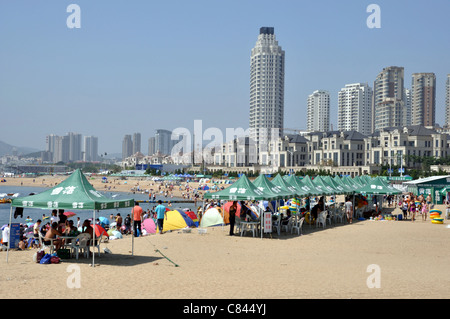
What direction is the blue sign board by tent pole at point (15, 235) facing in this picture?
toward the camera

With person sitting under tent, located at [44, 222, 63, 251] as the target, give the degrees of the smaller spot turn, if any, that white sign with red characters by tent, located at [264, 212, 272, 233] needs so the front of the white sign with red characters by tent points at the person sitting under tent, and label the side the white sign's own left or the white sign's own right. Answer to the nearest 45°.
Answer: approximately 45° to the white sign's own right

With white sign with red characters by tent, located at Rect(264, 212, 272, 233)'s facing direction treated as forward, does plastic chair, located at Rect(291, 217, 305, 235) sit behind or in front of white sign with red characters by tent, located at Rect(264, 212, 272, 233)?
behind

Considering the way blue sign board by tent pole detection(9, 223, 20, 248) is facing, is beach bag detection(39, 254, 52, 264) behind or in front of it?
in front

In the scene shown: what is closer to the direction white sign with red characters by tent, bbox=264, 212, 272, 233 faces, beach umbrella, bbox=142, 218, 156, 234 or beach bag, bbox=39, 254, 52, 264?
the beach bag

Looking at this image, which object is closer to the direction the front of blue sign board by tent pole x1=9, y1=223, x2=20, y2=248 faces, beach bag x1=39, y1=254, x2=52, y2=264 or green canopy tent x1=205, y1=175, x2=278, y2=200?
the beach bag

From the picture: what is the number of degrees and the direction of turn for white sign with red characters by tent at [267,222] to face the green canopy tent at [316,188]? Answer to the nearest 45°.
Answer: approximately 180°

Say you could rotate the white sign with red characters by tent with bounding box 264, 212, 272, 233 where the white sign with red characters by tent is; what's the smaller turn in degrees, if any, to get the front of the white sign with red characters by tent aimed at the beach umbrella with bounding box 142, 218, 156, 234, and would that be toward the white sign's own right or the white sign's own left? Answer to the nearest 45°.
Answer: approximately 135° to the white sign's own right

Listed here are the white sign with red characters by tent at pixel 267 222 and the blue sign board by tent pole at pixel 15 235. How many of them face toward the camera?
2

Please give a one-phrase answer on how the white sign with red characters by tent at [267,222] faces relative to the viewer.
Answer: facing the viewer

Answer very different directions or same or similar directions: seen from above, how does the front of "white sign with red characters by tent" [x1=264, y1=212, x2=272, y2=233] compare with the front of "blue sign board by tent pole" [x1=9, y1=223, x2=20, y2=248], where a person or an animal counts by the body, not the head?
same or similar directions

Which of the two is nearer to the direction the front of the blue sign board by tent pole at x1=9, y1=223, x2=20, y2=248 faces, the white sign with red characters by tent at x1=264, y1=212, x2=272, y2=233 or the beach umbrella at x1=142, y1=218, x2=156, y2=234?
the white sign with red characters by tent

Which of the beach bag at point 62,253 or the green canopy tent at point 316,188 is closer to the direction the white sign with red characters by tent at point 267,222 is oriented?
the beach bag

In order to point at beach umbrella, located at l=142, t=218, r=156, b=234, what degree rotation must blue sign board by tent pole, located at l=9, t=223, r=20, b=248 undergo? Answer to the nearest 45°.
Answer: approximately 135° to its left
